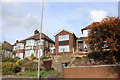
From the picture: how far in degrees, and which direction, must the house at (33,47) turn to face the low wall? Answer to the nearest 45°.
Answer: approximately 45° to its left

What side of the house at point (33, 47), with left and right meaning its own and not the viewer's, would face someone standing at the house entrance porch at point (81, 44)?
left

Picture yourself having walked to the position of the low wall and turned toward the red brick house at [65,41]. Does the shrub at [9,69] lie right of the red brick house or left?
left

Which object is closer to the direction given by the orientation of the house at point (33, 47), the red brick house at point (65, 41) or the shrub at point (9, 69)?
the shrub

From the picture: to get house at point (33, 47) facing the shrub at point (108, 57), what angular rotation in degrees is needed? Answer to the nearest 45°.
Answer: approximately 45° to its left

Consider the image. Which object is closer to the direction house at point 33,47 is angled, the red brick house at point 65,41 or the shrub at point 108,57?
the shrub

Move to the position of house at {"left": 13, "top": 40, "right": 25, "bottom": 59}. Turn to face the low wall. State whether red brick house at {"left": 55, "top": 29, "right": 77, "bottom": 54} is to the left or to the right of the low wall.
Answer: left

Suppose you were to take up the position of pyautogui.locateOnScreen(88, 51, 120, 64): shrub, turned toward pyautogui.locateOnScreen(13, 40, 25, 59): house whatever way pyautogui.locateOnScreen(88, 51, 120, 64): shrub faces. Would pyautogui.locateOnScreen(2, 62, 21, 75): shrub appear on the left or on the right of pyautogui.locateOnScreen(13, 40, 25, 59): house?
left

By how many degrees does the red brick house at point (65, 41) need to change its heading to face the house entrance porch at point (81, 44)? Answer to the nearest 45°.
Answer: approximately 45° to its left

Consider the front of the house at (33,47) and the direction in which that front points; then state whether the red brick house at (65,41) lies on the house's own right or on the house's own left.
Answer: on the house's own left

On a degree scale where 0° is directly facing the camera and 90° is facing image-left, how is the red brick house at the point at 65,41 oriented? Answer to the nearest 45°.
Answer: approximately 0°

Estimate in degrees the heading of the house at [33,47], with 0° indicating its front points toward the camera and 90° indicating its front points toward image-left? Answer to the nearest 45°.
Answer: approximately 45°

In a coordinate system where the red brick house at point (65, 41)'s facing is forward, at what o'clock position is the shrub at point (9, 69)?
The shrub is roughly at 1 o'clock from the red brick house.
